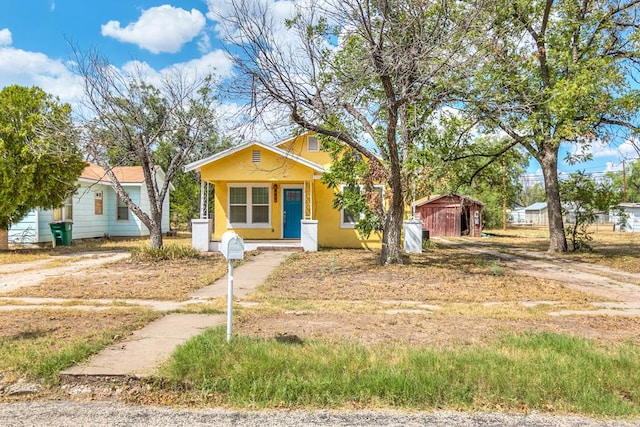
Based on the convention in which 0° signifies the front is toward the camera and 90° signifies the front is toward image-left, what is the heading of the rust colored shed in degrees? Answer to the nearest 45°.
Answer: approximately 0°

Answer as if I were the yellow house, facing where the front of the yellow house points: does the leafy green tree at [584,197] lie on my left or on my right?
on my left

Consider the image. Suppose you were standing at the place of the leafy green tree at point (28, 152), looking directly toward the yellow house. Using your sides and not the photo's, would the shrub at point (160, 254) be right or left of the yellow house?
right

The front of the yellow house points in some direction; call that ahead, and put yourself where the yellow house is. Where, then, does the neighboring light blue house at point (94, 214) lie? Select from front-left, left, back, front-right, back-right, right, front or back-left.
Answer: back-right

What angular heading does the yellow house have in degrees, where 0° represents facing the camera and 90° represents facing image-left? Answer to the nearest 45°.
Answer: approximately 0°

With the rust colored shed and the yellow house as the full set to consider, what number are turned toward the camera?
2

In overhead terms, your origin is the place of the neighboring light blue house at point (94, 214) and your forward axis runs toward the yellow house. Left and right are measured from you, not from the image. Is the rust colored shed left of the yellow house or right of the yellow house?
left

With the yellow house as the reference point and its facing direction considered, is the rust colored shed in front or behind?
behind

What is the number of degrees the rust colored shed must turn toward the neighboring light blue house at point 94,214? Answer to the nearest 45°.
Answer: approximately 45° to its right
